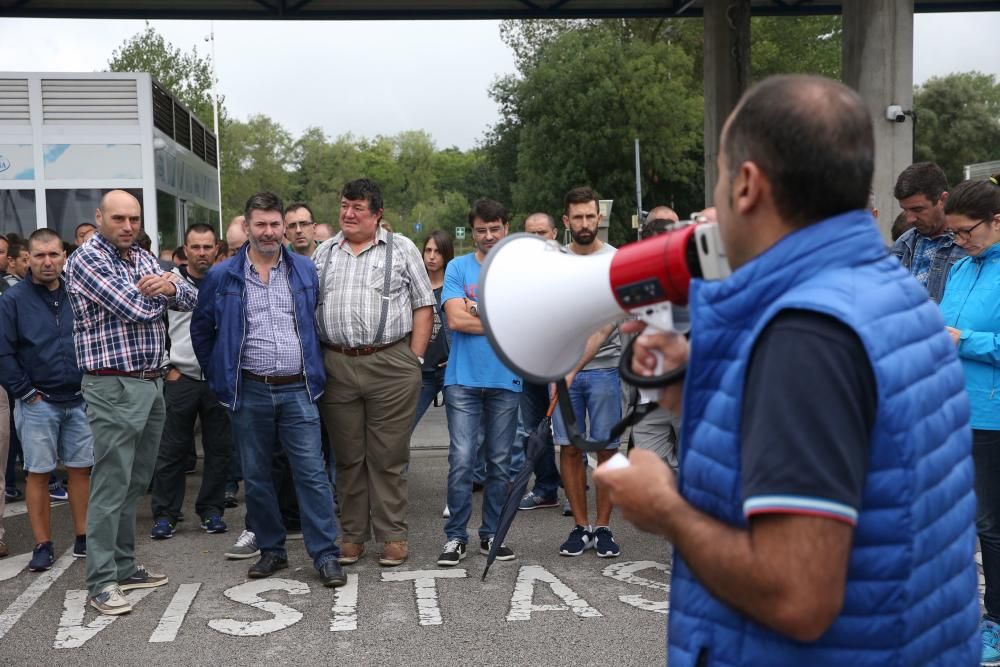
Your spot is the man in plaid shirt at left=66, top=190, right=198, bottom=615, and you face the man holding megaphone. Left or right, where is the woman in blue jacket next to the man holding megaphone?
left

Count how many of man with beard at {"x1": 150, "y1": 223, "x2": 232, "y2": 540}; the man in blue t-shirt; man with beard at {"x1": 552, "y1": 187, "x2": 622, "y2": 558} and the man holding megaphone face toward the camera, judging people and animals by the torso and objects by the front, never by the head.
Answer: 3

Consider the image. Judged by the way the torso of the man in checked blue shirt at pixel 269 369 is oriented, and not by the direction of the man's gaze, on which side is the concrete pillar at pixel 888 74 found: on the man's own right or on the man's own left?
on the man's own left

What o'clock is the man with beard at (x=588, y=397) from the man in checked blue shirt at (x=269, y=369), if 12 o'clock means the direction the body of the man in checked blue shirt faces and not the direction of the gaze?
The man with beard is roughly at 9 o'clock from the man in checked blue shirt.

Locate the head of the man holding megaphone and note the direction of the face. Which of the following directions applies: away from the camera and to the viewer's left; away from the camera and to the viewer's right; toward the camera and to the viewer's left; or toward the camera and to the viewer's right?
away from the camera and to the viewer's left

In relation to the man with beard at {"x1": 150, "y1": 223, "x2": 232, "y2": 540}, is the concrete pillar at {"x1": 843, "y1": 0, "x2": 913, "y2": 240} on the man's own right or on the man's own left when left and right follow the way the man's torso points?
on the man's own left

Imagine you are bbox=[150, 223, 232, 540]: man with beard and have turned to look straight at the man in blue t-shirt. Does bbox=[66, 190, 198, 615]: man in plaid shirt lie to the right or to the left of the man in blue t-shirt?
right

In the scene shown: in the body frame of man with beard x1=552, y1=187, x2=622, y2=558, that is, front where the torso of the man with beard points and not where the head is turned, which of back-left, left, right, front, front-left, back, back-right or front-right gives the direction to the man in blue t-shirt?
right

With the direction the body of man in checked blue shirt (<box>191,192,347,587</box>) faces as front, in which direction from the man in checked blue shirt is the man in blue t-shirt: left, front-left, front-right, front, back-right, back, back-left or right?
left

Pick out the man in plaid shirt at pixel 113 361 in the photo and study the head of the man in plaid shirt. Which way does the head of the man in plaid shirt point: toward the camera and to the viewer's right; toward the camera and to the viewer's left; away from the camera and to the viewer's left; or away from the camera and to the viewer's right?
toward the camera and to the viewer's right

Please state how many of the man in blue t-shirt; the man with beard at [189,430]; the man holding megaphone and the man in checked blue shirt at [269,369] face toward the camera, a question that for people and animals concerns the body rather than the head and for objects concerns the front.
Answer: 3

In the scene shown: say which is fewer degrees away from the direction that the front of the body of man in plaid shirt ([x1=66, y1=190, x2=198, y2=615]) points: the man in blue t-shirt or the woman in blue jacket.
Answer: the woman in blue jacket

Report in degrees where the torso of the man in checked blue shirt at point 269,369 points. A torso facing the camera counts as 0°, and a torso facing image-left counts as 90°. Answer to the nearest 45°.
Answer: approximately 0°

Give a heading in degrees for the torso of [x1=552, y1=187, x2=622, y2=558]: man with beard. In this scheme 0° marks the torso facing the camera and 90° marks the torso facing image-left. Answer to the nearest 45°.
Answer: approximately 0°

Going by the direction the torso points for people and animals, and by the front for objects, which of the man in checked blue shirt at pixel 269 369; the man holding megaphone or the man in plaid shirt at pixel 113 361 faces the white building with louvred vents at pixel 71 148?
the man holding megaphone

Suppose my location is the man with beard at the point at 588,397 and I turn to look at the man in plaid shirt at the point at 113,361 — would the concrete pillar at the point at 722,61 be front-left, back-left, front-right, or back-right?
back-right
